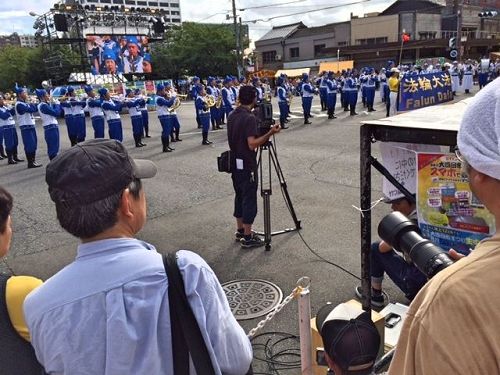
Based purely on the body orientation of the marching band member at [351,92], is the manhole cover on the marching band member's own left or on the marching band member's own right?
on the marching band member's own right

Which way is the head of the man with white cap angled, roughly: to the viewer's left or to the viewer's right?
to the viewer's left

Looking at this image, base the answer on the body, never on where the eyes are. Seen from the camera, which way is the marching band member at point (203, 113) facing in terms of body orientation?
to the viewer's right

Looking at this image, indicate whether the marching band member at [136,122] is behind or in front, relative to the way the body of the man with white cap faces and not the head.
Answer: in front

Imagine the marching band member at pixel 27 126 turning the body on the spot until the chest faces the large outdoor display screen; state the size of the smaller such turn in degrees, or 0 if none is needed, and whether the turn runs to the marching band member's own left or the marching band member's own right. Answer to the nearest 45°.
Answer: approximately 90° to the marching band member's own left

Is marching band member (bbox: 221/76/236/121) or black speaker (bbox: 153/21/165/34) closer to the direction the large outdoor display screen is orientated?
the marching band member

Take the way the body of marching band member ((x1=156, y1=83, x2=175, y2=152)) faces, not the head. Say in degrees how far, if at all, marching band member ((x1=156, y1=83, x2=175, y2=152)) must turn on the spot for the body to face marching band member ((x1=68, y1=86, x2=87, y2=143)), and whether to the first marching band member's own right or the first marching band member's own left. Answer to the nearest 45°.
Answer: approximately 135° to the first marching band member's own left

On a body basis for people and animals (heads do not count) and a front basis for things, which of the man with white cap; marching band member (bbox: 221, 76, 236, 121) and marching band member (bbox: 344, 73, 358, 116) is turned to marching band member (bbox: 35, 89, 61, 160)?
the man with white cap

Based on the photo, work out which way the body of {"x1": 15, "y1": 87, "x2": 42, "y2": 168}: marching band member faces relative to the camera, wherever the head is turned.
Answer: to the viewer's right

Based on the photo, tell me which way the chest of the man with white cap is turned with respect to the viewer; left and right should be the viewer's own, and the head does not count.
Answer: facing away from the viewer and to the left of the viewer
